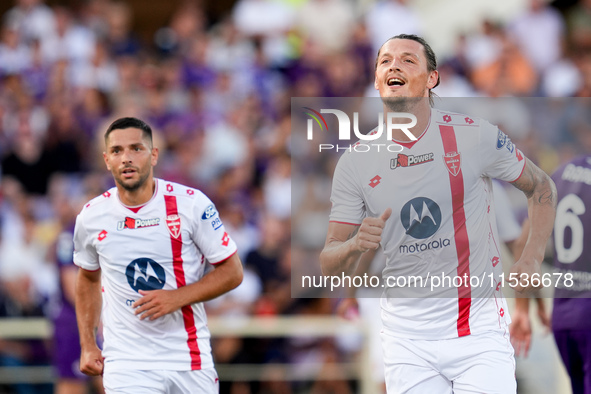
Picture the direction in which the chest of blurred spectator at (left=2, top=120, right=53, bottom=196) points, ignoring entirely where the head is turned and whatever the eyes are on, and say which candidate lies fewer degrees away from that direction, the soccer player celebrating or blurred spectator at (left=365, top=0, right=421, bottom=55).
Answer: the soccer player celebrating

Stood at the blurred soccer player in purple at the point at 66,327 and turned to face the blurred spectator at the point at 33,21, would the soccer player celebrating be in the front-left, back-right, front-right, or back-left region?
back-right

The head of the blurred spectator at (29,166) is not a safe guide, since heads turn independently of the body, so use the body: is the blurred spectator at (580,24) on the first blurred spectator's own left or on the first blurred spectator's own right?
on the first blurred spectator's own left

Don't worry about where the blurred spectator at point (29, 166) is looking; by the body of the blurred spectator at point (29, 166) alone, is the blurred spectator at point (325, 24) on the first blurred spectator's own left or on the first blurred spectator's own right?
on the first blurred spectator's own left

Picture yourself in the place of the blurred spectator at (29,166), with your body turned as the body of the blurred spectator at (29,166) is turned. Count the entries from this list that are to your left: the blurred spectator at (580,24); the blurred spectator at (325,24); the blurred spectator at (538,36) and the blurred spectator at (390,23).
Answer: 4

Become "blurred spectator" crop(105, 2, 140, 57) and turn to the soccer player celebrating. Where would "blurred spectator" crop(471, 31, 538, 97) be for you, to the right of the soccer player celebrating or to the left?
left

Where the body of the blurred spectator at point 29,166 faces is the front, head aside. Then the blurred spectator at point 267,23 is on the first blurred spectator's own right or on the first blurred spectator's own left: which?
on the first blurred spectator's own left

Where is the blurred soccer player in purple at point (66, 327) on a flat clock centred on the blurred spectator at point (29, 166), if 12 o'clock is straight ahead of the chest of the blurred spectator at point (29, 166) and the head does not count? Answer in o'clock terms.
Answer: the blurred soccer player in purple at point (66, 327) is roughly at 12 o'clock from the blurred spectator at point (29, 166).

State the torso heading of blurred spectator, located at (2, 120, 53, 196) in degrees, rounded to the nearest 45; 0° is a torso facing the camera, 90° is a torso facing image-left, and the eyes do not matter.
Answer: approximately 0°

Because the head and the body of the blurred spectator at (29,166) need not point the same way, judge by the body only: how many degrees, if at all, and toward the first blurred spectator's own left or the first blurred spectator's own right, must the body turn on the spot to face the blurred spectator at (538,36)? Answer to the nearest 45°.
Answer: approximately 90° to the first blurred spectator's own left
